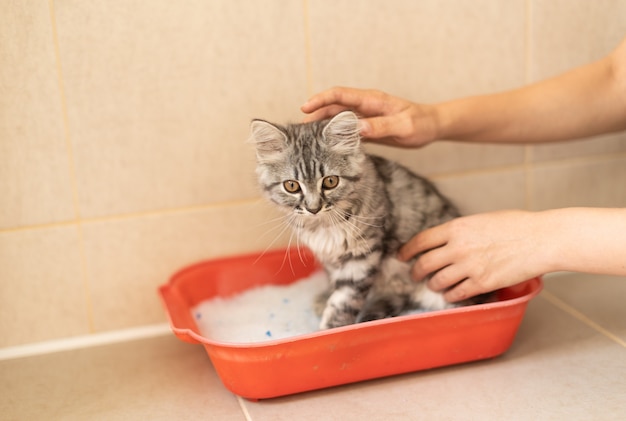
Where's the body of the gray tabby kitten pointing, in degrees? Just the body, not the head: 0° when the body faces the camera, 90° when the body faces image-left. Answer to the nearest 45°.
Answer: approximately 45°
